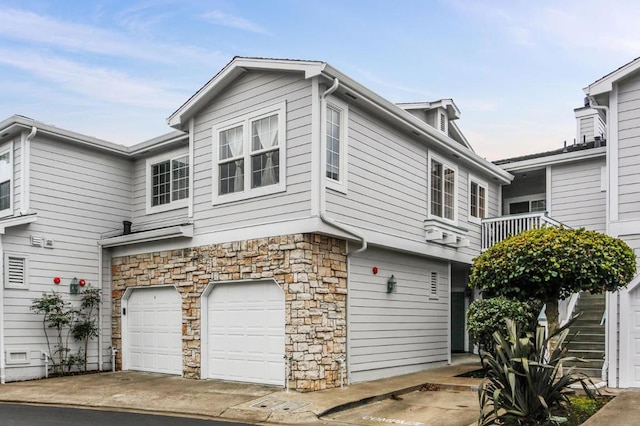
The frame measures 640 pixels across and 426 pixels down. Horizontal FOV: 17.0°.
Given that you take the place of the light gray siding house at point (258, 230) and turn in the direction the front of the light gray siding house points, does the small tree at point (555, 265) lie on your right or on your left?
on your left

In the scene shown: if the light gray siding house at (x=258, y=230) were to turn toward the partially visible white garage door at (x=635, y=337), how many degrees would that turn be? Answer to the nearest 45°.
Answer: approximately 90° to its left

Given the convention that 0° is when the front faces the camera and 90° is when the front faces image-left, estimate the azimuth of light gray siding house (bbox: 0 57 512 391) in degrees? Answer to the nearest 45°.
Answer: approximately 45°

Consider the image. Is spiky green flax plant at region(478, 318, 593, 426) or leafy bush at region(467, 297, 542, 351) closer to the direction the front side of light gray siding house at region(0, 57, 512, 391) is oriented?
the spiky green flax plant
